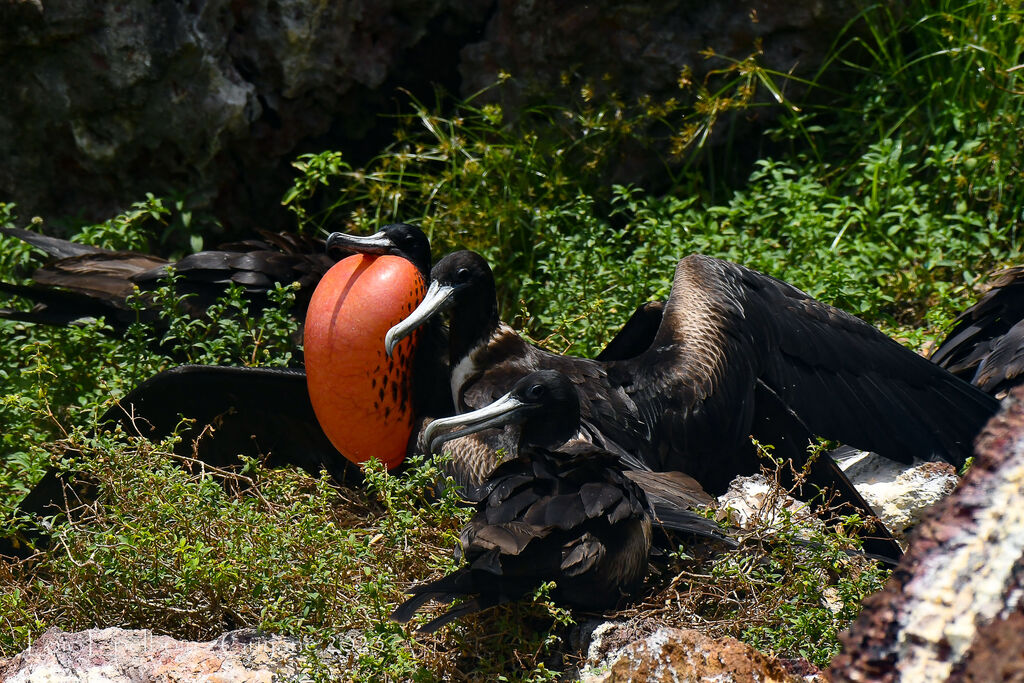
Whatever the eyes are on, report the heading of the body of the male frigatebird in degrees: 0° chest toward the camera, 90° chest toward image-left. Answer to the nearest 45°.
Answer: approximately 45°

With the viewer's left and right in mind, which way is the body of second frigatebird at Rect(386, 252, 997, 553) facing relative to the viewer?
facing to the left of the viewer

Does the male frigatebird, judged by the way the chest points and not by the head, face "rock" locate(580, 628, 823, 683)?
no

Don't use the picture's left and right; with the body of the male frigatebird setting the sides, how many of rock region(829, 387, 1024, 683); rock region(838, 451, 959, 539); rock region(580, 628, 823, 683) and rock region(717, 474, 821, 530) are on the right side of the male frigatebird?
0

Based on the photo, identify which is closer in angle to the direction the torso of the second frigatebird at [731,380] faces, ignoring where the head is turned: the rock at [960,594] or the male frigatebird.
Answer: the male frigatebird

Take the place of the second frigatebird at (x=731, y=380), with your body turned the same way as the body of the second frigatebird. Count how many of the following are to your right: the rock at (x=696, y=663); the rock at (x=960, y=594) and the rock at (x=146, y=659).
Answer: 0

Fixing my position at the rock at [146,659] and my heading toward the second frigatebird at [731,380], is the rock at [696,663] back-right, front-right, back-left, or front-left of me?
front-right

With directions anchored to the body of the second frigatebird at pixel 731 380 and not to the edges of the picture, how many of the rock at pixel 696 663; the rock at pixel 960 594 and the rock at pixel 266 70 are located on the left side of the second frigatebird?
2

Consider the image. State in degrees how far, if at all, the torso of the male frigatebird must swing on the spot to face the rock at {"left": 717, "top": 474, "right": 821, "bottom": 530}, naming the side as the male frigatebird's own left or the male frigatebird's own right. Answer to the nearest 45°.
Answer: approximately 90° to the male frigatebird's own left

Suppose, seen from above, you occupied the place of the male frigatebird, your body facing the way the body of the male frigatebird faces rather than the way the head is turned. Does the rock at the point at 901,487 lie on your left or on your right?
on your left
